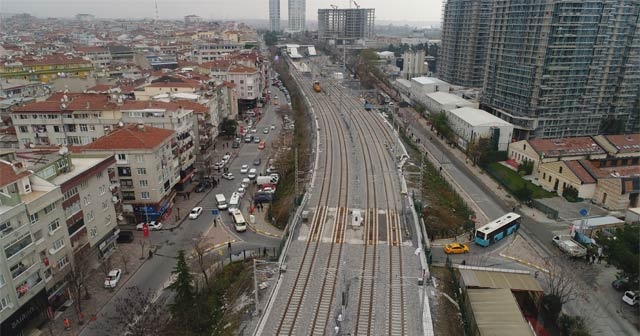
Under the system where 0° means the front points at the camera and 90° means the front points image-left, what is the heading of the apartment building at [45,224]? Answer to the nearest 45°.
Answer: approximately 315°

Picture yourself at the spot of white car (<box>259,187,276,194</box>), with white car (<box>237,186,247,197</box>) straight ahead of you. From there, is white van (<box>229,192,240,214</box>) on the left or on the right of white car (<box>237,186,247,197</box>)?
left

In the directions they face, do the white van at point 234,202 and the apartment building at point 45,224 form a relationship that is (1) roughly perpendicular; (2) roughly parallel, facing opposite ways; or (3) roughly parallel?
roughly perpendicular

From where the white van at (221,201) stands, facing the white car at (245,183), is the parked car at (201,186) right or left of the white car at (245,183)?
left

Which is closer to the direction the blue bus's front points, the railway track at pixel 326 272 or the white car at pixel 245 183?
the railway track

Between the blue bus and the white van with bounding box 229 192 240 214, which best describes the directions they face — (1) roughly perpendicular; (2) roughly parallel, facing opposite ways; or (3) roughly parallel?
roughly perpendicular

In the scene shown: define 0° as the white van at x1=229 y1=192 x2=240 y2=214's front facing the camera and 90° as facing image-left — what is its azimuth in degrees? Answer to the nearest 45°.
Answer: approximately 0°

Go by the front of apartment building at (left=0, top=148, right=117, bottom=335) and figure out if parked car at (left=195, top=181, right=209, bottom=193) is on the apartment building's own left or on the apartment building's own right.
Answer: on the apartment building's own left
